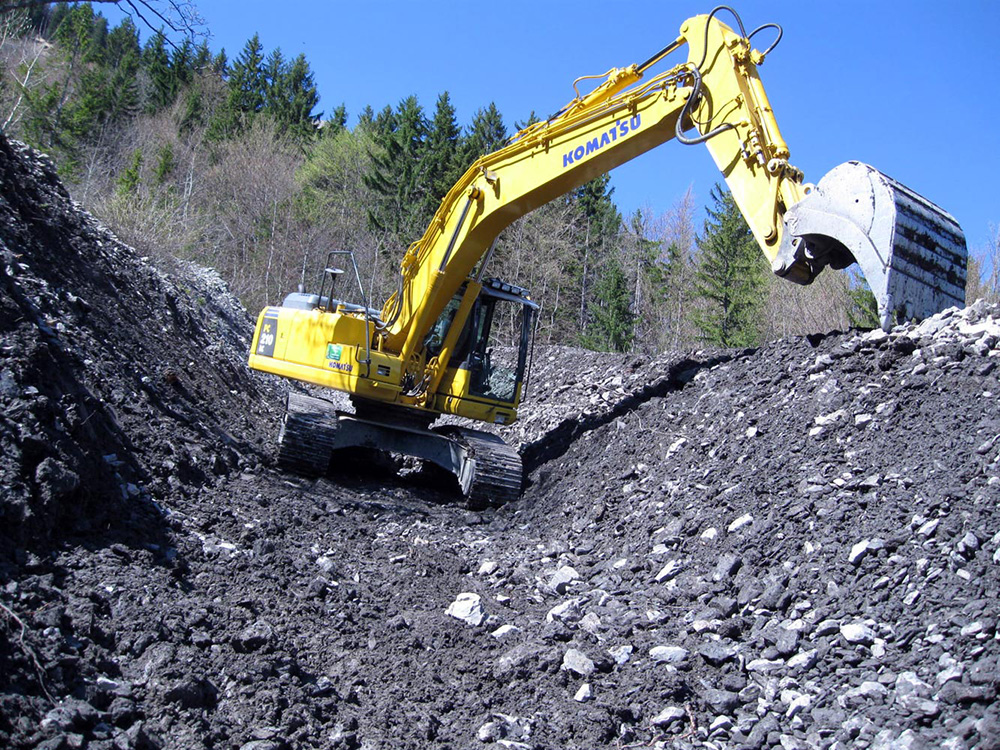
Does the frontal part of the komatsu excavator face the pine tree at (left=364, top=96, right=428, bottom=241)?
no

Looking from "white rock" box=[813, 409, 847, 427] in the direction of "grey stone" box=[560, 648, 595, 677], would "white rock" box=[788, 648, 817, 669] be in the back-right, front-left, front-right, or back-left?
front-left

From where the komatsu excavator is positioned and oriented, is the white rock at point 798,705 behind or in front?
in front

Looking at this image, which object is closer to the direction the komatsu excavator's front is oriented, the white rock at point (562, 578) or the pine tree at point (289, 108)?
the white rock

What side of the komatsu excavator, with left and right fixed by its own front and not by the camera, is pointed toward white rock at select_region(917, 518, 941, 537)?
front

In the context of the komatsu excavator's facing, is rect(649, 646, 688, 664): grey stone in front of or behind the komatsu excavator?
in front

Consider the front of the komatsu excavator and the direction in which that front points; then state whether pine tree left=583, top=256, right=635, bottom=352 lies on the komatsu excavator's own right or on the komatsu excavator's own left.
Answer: on the komatsu excavator's own left

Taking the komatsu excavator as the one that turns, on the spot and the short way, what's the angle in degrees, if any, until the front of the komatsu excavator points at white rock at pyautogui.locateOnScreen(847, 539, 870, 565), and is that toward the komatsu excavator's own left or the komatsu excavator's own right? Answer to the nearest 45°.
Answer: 0° — it already faces it

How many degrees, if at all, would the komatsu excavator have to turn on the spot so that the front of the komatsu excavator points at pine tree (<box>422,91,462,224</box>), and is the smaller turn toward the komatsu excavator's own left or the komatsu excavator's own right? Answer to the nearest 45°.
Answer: approximately 135° to the komatsu excavator's own left

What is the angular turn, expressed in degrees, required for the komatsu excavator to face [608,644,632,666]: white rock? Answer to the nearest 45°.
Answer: approximately 45° to its right

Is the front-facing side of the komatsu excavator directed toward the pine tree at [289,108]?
no
